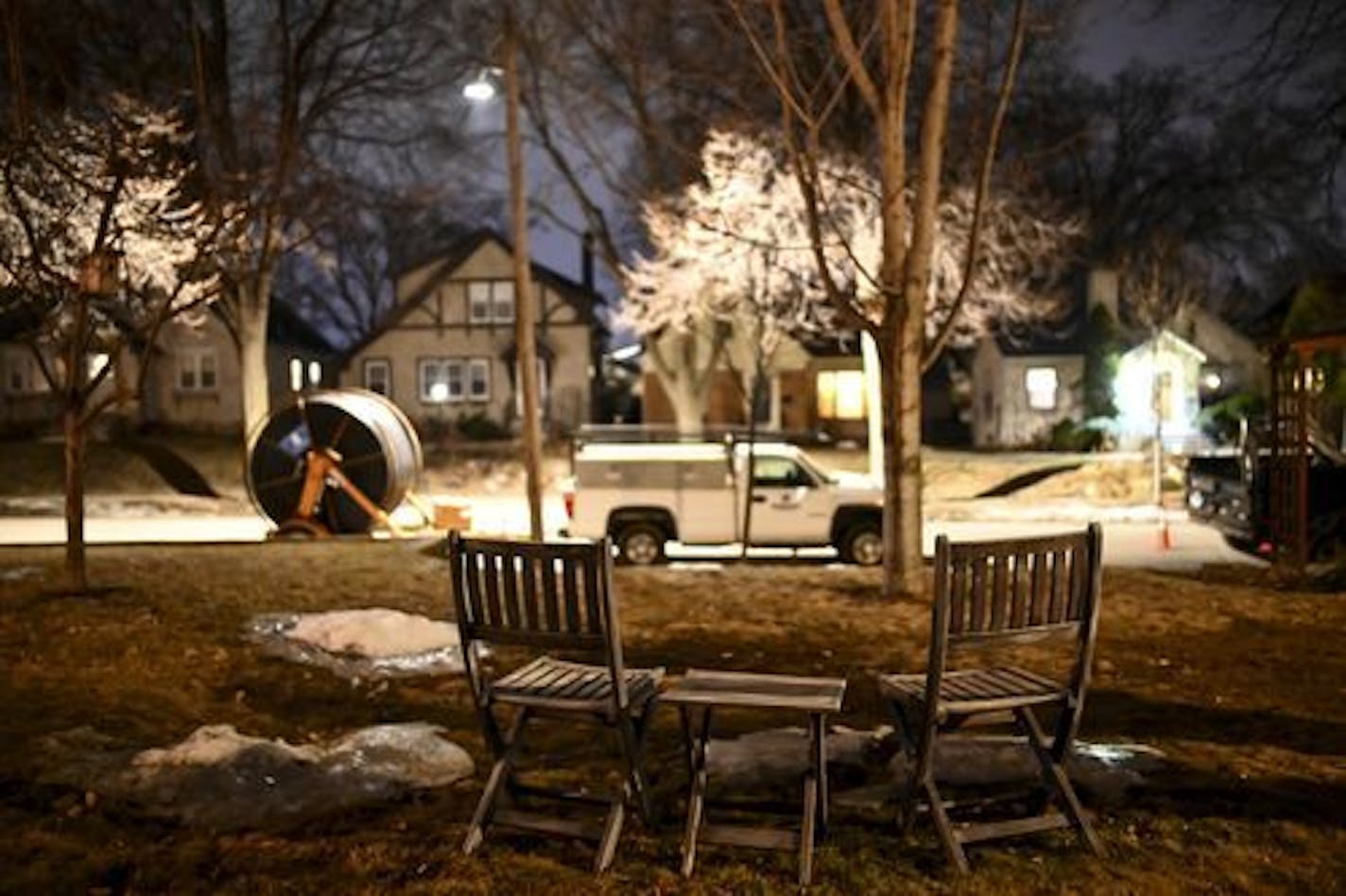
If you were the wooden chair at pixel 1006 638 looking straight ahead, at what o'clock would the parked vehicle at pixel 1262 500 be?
The parked vehicle is roughly at 2 o'clock from the wooden chair.

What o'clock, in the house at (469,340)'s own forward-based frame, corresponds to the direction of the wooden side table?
The wooden side table is roughly at 12 o'clock from the house.

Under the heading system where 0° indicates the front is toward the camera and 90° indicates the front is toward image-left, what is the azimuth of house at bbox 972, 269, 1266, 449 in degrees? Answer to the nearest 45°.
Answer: approximately 0°

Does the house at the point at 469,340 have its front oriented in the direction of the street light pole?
yes

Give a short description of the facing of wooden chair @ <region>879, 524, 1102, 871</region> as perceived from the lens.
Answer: facing away from the viewer and to the left of the viewer

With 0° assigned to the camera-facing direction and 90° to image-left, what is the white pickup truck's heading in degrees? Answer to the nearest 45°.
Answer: approximately 270°

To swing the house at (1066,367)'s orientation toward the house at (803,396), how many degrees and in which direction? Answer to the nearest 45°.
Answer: approximately 90° to its right

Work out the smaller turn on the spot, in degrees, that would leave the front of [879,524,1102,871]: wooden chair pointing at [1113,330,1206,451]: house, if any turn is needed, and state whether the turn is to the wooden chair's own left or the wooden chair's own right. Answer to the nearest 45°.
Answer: approximately 45° to the wooden chair's own right

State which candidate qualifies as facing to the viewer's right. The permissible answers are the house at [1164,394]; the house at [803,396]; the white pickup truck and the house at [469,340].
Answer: the white pickup truck
